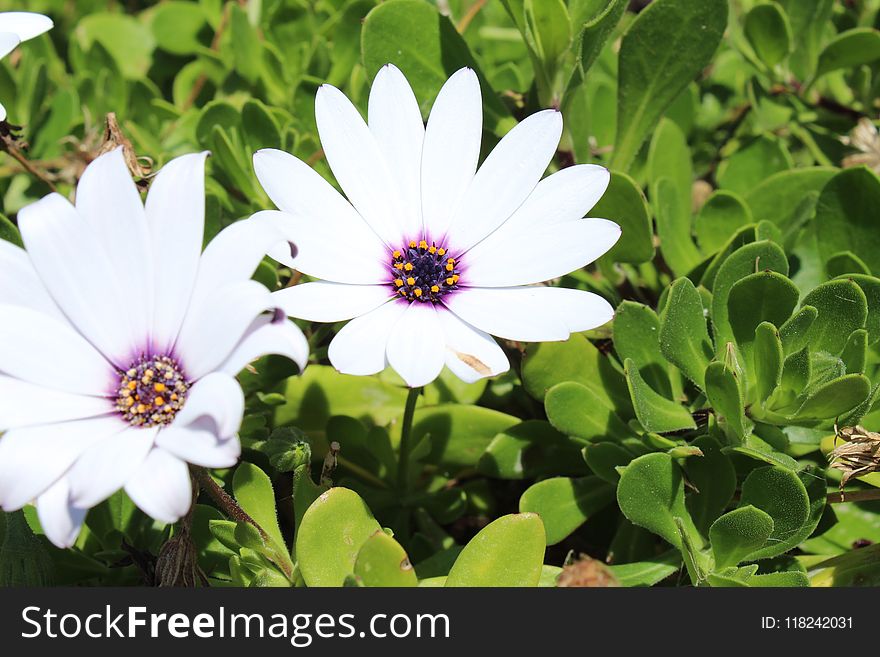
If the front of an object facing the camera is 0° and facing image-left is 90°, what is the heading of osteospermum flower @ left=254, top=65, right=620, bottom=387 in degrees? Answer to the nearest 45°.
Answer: approximately 0°
